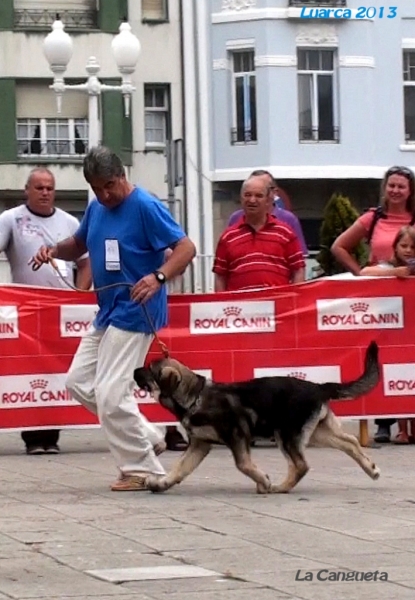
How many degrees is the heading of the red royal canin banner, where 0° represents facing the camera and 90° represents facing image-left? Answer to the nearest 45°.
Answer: approximately 0°

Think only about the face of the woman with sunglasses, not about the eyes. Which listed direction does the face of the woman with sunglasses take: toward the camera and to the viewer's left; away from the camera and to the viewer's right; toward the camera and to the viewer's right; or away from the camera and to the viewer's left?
toward the camera and to the viewer's left

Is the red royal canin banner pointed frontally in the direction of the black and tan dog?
yes

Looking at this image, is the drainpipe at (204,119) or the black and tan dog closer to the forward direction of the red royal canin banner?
the black and tan dog

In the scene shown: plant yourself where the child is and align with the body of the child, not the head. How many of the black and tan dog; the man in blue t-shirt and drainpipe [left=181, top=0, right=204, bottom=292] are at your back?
1

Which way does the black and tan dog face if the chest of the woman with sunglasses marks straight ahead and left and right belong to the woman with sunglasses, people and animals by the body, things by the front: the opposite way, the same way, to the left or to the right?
to the right

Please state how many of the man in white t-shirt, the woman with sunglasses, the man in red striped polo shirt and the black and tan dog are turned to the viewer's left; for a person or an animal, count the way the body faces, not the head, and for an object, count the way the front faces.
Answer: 1

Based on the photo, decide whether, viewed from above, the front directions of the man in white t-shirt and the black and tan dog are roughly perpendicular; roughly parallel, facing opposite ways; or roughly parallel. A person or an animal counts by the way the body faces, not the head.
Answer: roughly perpendicular

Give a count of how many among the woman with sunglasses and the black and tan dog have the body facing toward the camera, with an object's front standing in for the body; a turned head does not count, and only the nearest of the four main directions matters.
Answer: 1
